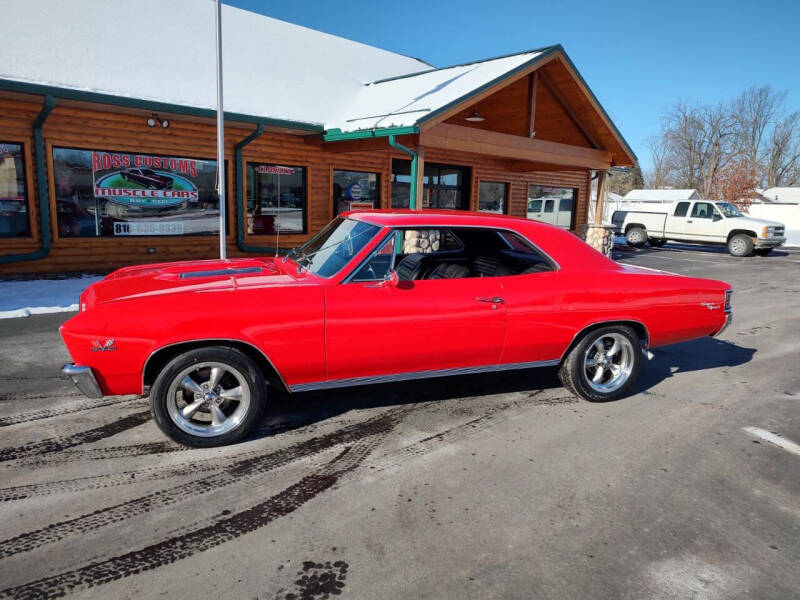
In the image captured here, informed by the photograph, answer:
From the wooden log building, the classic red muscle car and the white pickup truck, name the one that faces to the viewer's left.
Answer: the classic red muscle car

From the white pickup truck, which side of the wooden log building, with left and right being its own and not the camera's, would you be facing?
left

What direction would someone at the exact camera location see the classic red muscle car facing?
facing to the left of the viewer

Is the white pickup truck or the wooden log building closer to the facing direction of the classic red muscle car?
the wooden log building

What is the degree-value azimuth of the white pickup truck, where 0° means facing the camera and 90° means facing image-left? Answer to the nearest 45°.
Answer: approximately 315°

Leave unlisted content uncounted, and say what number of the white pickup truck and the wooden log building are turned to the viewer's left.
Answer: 0

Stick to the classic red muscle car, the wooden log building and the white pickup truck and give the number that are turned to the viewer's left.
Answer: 1

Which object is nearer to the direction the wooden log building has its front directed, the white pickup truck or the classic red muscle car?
the classic red muscle car

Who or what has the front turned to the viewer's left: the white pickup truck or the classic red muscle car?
the classic red muscle car

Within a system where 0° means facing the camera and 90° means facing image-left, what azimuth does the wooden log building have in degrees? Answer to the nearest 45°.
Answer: approximately 315°
